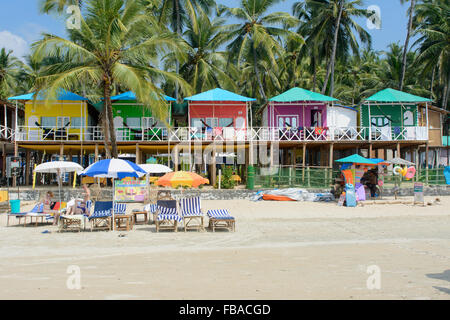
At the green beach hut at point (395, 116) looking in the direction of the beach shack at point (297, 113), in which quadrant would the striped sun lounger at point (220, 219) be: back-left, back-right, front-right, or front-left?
front-left

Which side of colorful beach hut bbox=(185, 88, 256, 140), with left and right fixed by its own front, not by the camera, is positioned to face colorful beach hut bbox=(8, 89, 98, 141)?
right

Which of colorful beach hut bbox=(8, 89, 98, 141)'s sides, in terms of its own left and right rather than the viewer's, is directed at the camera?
front

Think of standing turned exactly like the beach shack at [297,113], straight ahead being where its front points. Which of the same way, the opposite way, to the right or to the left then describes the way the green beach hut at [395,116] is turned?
the same way

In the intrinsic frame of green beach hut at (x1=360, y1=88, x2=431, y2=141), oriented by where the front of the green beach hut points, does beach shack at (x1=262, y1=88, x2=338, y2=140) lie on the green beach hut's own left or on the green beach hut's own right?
on the green beach hut's own right

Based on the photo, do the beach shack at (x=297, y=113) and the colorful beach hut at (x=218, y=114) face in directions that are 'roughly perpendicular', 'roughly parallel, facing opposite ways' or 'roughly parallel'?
roughly parallel

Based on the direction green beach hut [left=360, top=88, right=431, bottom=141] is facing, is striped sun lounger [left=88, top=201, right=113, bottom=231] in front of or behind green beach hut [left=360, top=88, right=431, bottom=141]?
in front

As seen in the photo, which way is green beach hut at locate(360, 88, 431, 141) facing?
toward the camera

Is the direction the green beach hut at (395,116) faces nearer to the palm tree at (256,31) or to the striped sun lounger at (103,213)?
the striped sun lounger

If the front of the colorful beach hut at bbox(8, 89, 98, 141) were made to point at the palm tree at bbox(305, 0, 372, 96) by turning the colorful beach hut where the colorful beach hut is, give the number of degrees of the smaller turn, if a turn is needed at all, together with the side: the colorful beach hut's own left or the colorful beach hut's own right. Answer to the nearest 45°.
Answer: approximately 90° to the colorful beach hut's own left

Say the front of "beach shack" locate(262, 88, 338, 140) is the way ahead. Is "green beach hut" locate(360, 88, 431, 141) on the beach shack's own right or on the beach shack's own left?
on the beach shack's own left

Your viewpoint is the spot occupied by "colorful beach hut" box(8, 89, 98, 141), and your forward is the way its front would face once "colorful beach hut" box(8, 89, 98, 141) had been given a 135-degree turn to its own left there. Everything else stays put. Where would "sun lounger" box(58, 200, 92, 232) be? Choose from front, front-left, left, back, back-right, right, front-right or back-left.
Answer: back-right
